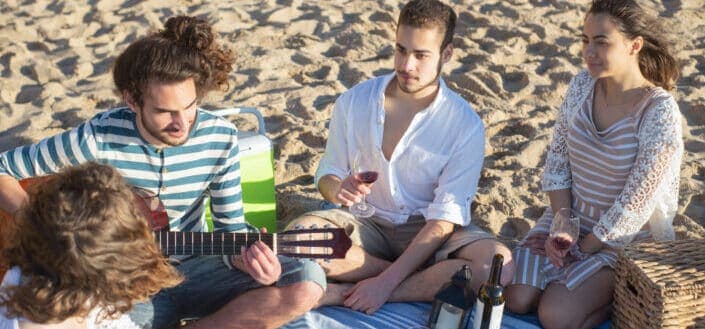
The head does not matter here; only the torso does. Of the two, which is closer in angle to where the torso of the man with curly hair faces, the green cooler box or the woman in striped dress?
the woman in striped dress

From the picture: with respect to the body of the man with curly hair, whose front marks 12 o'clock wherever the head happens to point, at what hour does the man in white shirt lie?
The man in white shirt is roughly at 9 o'clock from the man with curly hair.

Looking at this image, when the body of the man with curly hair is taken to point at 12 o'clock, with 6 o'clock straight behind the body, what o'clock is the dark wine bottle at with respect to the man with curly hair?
The dark wine bottle is roughly at 10 o'clock from the man with curly hair.

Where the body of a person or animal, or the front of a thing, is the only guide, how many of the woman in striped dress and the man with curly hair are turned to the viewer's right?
0

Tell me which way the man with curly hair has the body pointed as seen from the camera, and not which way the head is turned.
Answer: toward the camera

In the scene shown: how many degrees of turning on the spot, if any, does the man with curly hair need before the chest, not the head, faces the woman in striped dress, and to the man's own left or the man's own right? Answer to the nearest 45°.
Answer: approximately 90° to the man's own left

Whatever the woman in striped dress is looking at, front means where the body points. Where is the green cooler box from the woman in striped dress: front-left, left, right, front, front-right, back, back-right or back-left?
front-right

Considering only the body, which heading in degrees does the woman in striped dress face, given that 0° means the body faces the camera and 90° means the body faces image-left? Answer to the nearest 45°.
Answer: approximately 45°

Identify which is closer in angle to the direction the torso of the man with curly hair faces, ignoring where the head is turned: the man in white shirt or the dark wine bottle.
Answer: the dark wine bottle

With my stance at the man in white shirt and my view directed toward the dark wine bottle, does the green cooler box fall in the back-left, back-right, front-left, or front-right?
back-right

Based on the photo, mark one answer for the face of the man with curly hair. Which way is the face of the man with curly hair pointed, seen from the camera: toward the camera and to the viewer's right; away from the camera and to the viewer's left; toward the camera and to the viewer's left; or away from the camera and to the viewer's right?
toward the camera and to the viewer's right
